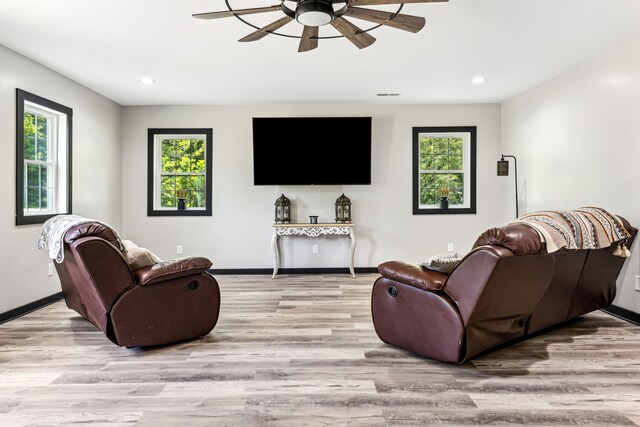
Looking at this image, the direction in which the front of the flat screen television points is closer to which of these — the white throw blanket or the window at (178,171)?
the white throw blanket

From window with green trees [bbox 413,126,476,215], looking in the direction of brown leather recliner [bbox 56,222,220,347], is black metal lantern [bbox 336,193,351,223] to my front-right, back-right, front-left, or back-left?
front-right

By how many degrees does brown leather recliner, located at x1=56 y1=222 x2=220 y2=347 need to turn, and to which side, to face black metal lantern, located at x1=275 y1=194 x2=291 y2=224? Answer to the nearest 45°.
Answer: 0° — it already faces it

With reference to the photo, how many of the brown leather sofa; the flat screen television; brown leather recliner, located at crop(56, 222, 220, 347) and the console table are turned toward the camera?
2

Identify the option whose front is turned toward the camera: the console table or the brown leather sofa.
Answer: the console table

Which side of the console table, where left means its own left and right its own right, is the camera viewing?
front

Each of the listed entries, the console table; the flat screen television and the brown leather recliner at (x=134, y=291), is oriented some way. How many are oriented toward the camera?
2

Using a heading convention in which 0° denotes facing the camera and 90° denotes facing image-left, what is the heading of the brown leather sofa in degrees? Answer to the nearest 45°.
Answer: approximately 135°

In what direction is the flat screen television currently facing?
toward the camera

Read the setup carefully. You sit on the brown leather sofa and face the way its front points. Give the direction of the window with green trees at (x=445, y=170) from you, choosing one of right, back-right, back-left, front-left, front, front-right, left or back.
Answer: front-right

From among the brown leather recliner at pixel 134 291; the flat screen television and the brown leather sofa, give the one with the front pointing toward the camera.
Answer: the flat screen television

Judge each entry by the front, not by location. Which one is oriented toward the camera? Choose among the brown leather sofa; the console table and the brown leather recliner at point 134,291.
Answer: the console table

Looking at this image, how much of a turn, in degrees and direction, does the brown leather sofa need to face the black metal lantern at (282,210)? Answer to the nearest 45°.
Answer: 0° — it already faces it

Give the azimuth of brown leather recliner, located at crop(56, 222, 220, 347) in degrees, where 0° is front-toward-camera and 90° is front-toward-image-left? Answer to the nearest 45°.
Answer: approximately 225°
